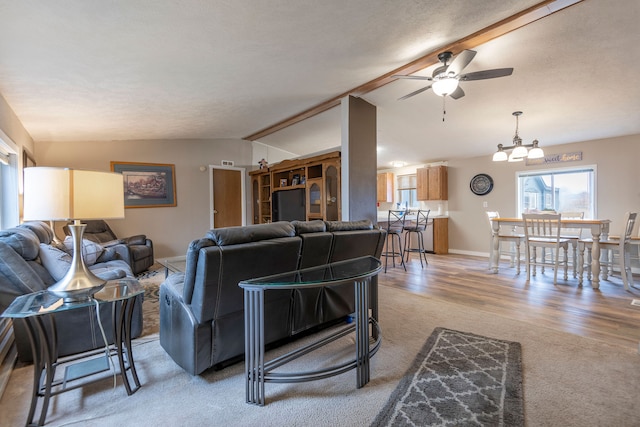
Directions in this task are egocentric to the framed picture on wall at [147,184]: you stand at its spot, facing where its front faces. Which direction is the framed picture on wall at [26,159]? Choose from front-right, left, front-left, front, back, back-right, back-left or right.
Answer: front-right

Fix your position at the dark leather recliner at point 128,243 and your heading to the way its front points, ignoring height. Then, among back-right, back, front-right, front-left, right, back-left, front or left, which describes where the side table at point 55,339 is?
front-right

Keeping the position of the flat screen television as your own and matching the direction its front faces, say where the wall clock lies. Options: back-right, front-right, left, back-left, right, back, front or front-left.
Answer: back-left

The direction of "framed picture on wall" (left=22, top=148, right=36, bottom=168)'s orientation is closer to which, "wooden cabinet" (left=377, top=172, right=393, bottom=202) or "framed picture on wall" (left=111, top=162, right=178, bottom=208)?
the wooden cabinet

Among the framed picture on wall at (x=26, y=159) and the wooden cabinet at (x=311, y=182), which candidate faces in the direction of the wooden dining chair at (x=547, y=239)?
the framed picture on wall

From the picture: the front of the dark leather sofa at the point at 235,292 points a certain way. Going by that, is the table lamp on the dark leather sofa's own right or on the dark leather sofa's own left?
on the dark leather sofa's own left

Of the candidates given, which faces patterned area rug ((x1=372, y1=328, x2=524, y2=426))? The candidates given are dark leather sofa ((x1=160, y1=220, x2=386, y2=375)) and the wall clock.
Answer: the wall clock

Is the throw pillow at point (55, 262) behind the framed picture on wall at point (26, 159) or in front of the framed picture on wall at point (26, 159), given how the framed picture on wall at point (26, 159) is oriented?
in front

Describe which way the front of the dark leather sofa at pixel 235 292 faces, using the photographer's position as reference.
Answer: facing away from the viewer and to the left of the viewer

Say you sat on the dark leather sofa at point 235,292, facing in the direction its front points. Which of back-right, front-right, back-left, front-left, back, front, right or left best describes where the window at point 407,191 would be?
right

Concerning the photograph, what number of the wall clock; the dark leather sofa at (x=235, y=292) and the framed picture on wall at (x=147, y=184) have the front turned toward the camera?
2

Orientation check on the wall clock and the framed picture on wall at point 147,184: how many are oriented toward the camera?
2

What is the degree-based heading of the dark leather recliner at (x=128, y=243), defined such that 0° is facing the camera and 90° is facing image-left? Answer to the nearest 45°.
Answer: approximately 315°
